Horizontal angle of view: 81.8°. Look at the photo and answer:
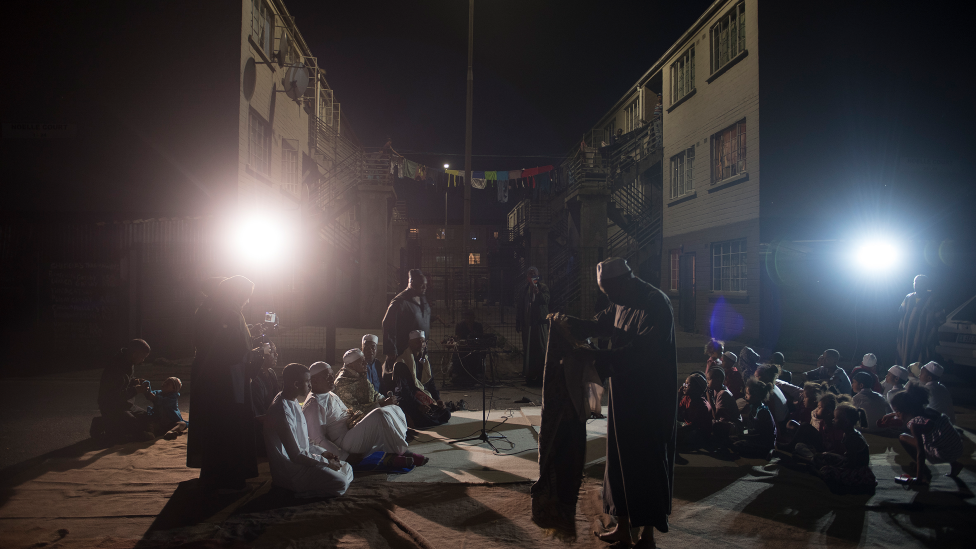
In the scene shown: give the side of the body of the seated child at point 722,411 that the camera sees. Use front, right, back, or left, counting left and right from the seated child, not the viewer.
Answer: left

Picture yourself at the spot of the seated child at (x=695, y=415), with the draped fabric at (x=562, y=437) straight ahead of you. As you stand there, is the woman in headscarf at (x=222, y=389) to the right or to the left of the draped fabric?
right

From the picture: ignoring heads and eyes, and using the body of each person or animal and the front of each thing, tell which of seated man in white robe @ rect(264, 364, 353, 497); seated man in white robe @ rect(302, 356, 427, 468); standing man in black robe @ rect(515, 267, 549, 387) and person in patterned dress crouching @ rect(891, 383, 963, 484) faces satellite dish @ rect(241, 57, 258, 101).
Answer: the person in patterned dress crouching

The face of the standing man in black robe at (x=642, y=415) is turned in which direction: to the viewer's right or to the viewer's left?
to the viewer's left

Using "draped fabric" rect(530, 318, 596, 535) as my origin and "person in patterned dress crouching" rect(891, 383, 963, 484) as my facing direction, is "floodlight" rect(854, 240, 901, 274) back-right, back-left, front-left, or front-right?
front-left

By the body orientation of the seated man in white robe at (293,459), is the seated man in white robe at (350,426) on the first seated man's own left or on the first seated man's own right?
on the first seated man's own left

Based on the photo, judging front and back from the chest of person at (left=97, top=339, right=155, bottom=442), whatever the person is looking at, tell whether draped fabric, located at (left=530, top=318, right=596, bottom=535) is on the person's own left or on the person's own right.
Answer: on the person's own right

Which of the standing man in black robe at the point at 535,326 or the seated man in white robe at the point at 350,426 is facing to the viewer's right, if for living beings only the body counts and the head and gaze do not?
the seated man in white robe

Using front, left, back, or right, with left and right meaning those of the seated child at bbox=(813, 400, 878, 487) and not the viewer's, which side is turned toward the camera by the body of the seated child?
left

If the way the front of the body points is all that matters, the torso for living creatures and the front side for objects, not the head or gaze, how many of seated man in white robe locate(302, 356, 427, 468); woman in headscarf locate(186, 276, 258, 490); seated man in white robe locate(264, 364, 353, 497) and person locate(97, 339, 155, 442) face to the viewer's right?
4

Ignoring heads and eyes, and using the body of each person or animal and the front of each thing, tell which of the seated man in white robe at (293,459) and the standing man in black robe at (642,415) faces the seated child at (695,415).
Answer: the seated man in white robe

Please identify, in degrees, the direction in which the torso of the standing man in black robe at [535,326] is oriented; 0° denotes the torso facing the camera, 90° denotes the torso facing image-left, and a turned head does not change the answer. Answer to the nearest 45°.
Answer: approximately 0°

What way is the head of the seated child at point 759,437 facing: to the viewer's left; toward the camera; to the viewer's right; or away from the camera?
to the viewer's left

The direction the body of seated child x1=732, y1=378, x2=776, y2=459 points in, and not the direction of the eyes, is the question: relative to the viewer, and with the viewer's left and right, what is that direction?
facing to the left of the viewer

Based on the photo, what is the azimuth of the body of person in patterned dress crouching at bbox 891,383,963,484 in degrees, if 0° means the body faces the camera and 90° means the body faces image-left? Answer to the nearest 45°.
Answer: approximately 90°

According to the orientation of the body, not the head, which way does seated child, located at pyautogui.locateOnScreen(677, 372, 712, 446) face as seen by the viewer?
to the viewer's left

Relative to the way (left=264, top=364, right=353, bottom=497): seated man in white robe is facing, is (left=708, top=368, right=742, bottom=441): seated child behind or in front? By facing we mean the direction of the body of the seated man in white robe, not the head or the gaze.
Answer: in front

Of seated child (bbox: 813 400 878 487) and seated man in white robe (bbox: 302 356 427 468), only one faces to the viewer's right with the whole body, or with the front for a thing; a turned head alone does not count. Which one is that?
the seated man in white robe

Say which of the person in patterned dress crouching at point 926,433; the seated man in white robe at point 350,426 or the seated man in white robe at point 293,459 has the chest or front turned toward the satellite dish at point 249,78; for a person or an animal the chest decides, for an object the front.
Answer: the person in patterned dress crouching

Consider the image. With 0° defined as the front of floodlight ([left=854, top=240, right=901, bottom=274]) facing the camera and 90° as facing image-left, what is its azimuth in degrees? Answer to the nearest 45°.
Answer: approximately 0°

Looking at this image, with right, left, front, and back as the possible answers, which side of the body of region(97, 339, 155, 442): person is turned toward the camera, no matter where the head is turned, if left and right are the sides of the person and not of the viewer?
right
